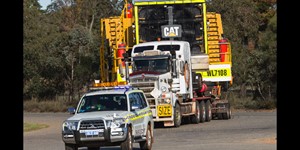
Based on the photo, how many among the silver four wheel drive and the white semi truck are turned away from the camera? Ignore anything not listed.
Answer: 0

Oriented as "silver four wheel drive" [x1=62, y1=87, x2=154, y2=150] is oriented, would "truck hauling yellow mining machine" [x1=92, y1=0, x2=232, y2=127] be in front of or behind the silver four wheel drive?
behind

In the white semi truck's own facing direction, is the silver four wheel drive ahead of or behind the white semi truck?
ahead

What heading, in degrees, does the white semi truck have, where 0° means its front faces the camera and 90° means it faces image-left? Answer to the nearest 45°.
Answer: approximately 45°
